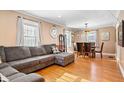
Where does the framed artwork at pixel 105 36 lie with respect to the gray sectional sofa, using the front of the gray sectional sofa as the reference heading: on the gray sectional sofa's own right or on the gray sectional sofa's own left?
on the gray sectional sofa's own left

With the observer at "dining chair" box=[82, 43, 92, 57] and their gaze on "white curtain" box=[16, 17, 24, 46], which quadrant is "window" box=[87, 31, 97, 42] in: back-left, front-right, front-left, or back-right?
back-right

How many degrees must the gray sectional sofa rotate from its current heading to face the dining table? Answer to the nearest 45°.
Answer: approximately 90° to its left

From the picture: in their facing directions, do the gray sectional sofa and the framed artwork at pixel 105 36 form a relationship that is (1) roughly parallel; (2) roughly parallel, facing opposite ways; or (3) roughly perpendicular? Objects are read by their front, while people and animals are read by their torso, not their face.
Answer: roughly perpendicular

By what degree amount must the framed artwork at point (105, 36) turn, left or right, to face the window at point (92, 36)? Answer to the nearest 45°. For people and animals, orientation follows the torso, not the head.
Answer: approximately 135° to its right

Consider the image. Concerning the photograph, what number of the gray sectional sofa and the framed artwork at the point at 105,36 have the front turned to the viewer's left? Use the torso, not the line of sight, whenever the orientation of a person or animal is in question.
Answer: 0

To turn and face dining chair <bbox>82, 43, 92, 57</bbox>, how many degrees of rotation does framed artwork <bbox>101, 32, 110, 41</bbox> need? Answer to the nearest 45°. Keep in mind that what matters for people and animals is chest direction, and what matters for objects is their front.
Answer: approximately 45° to its right

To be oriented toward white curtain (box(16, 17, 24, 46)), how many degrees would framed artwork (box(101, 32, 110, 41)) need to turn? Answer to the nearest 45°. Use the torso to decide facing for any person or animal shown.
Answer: approximately 45° to its right

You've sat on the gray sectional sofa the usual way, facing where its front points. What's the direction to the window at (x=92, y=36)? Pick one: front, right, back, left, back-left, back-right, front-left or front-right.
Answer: left

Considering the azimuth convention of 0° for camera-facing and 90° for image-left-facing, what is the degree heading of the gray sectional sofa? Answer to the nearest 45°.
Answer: approximately 315°
